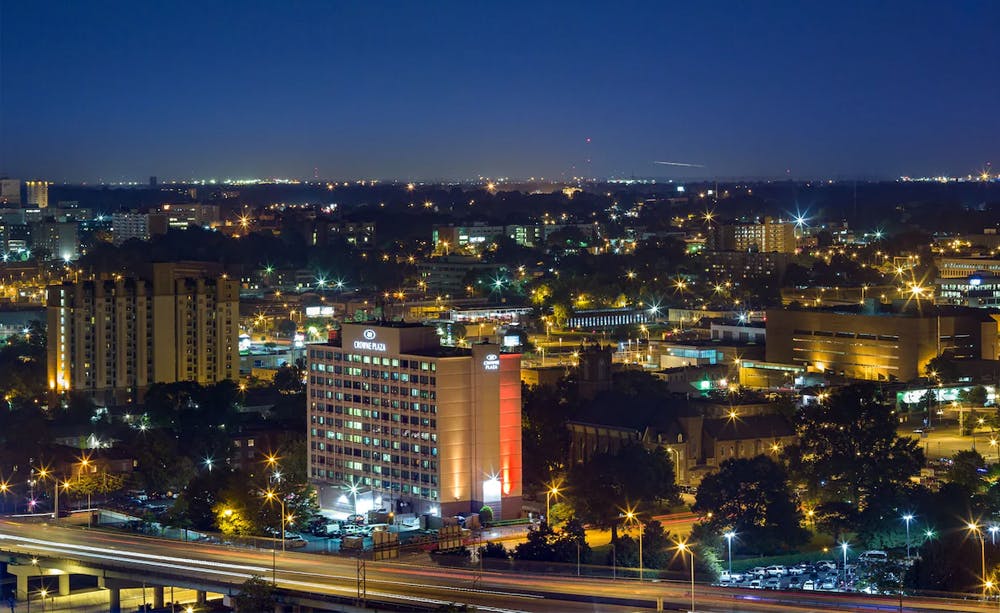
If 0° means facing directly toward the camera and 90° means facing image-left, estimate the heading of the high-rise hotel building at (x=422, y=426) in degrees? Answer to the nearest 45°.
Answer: approximately 45°

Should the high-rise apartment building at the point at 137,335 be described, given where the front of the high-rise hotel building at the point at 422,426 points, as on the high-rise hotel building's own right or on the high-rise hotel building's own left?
on the high-rise hotel building's own right

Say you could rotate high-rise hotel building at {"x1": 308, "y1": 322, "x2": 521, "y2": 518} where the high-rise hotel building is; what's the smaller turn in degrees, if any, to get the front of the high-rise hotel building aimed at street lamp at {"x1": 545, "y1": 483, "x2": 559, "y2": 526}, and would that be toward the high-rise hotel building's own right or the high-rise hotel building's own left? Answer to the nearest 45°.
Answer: approximately 135° to the high-rise hotel building's own left

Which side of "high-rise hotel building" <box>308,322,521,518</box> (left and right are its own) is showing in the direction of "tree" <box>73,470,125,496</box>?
right

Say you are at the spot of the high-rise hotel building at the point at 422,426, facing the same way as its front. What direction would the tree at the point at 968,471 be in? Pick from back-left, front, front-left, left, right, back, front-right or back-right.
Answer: back-left

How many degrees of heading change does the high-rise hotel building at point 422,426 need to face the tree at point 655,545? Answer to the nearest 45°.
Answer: approximately 90° to its left

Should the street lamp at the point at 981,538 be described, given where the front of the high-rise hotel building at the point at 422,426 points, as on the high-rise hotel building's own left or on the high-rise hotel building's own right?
on the high-rise hotel building's own left
